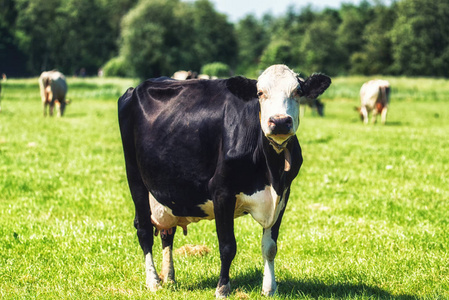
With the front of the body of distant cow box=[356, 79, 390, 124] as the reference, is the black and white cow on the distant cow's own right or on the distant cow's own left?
on the distant cow's own left

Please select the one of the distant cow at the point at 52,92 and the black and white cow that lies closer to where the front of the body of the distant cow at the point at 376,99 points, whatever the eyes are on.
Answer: the distant cow

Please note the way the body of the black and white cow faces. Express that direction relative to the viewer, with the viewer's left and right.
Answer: facing the viewer and to the right of the viewer

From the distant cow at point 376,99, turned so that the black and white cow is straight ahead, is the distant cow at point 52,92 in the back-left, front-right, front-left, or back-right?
front-right

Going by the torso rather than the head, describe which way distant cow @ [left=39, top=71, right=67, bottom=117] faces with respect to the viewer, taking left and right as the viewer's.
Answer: facing away from the viewer and to the right of the viewer

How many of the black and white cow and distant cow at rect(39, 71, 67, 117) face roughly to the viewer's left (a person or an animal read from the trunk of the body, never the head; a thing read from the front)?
0

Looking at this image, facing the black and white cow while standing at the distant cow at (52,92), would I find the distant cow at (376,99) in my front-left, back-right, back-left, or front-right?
front-left

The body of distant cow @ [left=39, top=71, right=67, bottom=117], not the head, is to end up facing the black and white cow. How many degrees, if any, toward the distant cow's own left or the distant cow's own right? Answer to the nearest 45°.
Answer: approximately 135° to the distant cow's own right

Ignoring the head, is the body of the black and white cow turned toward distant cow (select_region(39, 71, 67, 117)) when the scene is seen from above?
no

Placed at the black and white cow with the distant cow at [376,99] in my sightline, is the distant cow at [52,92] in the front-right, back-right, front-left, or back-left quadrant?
front-left

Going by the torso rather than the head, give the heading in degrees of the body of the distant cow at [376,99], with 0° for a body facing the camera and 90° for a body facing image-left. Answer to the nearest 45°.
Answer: approximately 135°

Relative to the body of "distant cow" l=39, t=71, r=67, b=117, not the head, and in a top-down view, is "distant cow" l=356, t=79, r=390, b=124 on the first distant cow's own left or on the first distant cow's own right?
on the first distant cow's own right

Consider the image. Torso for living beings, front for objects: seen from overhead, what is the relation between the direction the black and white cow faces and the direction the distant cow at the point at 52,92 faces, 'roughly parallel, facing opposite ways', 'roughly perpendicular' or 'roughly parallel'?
roughly perpendicular

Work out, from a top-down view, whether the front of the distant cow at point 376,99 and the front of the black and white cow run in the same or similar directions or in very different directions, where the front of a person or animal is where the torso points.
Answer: very different directions
